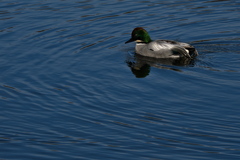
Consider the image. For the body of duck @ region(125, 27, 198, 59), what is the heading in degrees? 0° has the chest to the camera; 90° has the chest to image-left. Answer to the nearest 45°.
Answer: approximately 90°
